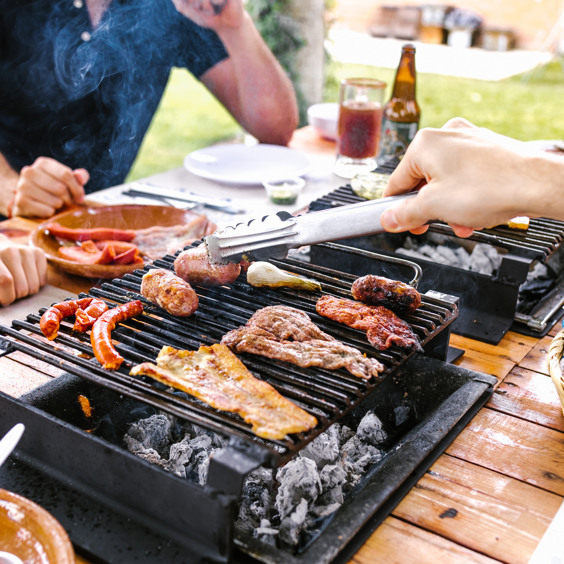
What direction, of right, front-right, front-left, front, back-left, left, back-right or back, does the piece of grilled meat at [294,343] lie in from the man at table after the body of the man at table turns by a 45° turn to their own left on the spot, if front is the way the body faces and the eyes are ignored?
front-right

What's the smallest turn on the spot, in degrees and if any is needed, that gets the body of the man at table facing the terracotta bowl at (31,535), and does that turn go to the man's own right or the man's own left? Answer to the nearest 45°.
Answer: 0° — they already face it

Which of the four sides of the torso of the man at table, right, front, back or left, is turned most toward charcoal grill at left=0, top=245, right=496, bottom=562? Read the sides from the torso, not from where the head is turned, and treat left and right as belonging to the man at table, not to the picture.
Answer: front

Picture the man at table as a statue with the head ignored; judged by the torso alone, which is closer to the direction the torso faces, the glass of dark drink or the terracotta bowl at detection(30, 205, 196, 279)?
the terracotta bowl

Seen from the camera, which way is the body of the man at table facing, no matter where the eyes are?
toward the camera

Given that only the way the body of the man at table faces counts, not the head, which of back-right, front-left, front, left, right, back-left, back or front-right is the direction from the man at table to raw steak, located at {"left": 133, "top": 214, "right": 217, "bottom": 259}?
front

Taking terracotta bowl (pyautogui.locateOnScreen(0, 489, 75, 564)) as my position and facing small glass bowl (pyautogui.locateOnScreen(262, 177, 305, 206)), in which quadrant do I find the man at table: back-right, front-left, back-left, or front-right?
front-left

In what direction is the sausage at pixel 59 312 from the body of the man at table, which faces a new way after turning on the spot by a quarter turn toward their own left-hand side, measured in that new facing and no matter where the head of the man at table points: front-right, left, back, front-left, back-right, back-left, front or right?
right

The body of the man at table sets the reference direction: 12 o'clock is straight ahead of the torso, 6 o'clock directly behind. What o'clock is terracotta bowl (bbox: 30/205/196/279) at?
The terracotta bowl is roughly at 12 o'clock from the man at table.

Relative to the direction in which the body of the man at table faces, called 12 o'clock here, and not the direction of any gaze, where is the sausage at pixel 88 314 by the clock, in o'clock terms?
The sausage is roughly at 12 o'clock from the man at table.

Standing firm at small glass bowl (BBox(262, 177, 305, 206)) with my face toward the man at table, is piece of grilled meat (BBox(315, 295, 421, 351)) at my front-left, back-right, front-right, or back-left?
back-left

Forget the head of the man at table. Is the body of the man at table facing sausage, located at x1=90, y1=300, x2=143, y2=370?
yes

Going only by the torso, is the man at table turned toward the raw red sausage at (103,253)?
yes

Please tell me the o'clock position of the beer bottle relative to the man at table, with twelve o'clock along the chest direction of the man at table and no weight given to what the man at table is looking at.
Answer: The beer bottle is roughly at 10 o'clock from the man at table.
